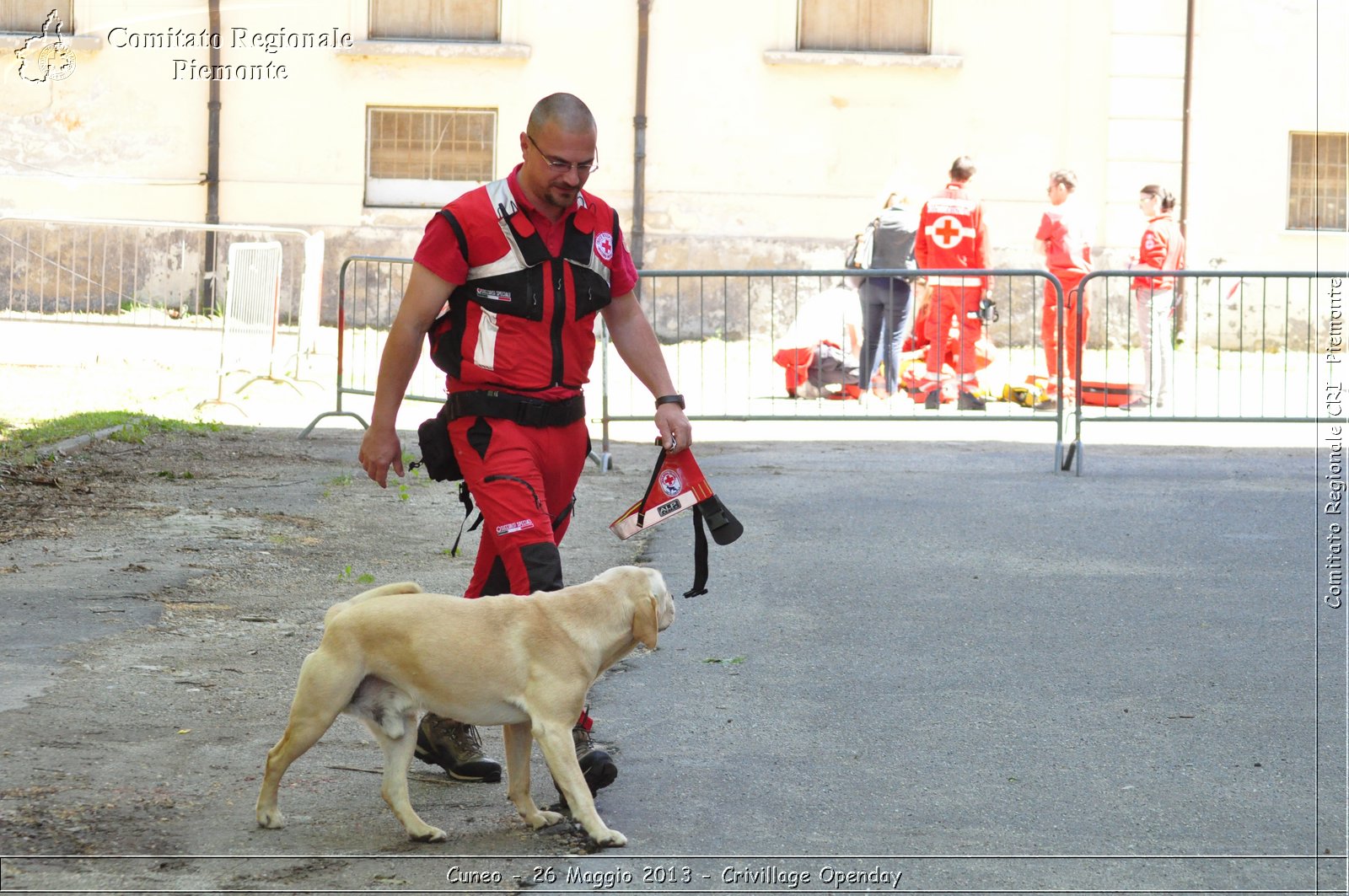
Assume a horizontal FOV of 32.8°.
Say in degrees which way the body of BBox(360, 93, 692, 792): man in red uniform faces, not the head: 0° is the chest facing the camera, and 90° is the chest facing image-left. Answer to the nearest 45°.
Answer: approximately 315°

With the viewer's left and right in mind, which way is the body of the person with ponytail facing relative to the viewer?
facing to the left of the viewer

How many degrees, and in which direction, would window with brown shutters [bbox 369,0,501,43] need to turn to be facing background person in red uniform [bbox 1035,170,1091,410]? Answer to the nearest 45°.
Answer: approximately 45° to its left

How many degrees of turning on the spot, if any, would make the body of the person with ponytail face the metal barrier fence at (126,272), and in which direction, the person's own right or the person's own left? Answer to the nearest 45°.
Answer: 0° — they already face it

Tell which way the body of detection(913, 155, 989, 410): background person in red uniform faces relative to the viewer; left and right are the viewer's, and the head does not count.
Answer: facing away from the viewer

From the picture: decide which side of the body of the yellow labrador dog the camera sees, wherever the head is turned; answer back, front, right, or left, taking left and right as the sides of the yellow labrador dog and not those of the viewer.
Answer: right

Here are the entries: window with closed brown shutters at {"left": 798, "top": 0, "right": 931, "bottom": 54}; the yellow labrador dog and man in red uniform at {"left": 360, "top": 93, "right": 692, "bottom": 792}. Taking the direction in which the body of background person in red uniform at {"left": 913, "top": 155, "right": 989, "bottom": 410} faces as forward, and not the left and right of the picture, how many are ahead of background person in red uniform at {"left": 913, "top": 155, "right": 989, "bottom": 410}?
1

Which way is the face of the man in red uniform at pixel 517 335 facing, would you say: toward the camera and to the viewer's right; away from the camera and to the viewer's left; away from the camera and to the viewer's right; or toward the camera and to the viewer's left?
toward the camera and to the viewer's right

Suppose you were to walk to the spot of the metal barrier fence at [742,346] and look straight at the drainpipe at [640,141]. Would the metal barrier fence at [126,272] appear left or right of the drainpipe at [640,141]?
left

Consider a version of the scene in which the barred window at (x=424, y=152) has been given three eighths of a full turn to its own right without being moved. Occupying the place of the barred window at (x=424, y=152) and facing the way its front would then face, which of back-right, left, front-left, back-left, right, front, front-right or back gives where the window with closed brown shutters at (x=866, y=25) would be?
back-right

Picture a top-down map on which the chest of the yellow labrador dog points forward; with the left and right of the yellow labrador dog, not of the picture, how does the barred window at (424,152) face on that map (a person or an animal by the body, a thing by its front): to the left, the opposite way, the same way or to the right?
to the right

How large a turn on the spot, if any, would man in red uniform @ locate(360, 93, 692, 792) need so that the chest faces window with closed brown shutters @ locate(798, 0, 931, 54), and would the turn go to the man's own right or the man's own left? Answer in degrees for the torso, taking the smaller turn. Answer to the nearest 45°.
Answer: approximately 135° to the man's own left

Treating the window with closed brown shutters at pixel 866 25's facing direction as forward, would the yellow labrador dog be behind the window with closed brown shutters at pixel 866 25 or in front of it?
in front
